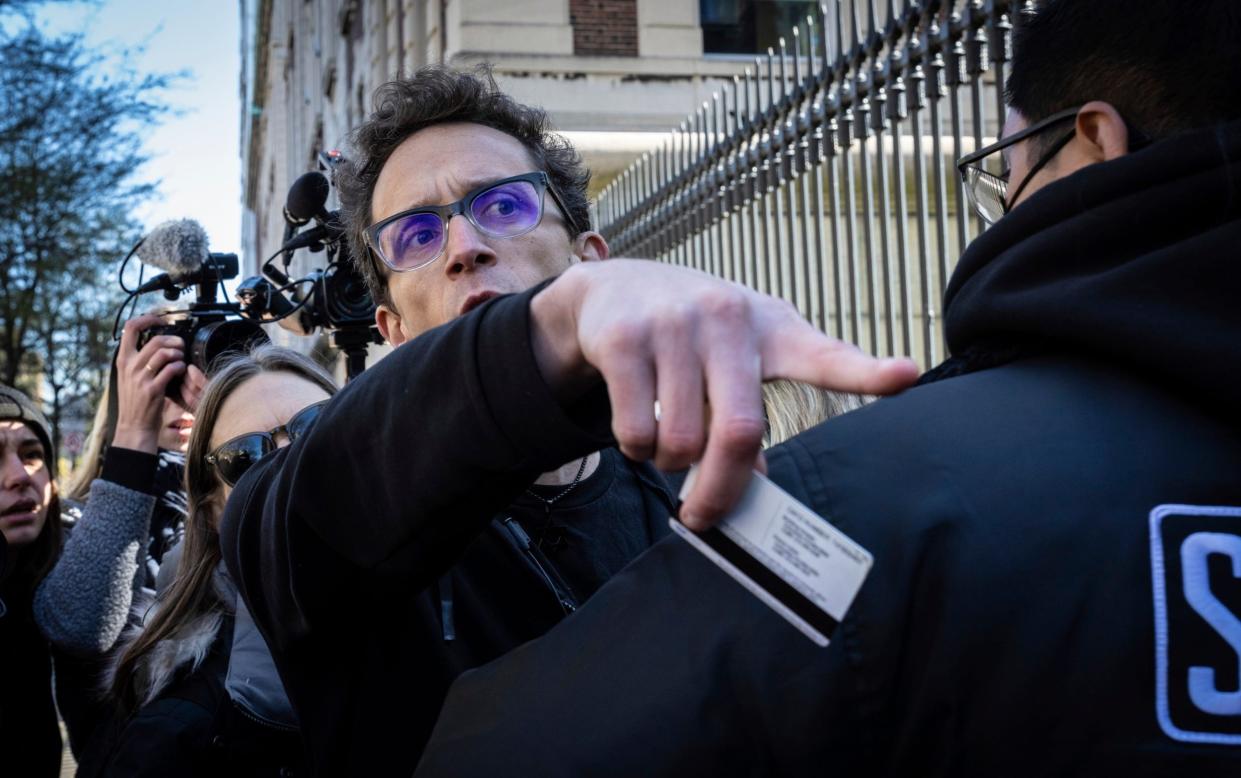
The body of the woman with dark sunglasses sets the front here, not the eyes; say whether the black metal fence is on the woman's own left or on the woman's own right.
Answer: on the woman's own left

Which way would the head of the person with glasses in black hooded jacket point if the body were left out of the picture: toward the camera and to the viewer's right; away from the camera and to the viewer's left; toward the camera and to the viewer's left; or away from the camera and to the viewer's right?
away from the camera and to the viewer's left

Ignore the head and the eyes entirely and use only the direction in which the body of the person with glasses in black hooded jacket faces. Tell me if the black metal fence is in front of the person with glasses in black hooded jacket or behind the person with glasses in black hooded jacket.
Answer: in front

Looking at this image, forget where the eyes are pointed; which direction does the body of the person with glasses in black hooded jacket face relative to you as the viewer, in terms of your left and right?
facing away from the viewer and to the left of the viewer

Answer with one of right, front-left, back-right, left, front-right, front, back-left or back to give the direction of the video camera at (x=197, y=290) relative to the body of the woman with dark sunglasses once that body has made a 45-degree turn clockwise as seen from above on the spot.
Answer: back

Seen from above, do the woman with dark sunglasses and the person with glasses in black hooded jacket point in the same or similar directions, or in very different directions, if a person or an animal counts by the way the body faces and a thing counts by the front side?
very different directions

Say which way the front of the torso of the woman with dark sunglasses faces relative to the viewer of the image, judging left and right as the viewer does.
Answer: facing the viewer and to the right of the viewer

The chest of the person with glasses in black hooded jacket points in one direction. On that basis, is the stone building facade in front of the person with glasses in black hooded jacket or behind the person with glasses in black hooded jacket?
in front

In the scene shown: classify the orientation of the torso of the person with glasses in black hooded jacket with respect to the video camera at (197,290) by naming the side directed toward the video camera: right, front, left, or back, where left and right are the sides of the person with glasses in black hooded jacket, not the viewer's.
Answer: front
